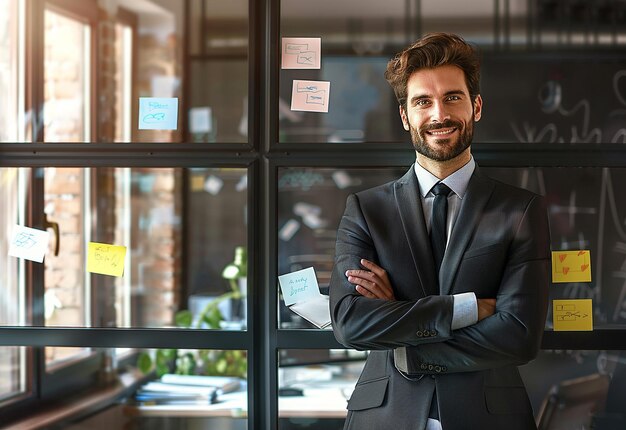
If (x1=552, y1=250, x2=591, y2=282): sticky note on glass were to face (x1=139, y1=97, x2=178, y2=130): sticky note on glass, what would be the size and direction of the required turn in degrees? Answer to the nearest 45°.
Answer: approximately 90° to its right

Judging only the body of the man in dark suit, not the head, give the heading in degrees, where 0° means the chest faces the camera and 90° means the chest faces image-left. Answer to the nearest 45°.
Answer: approximately 0°

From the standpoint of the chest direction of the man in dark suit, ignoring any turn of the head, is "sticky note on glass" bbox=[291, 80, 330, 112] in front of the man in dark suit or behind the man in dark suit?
behind
